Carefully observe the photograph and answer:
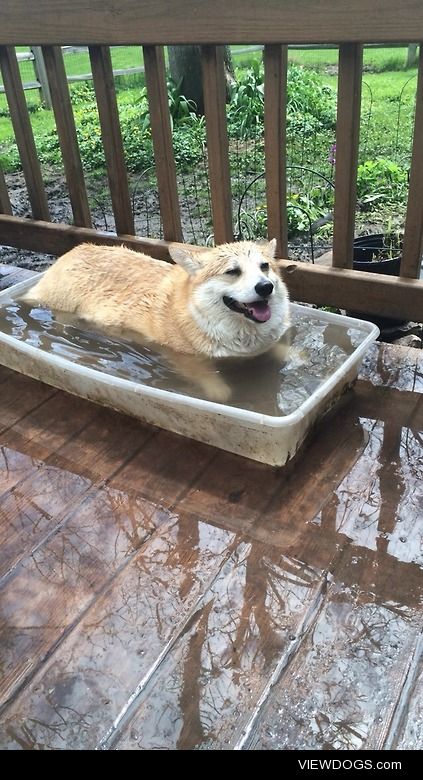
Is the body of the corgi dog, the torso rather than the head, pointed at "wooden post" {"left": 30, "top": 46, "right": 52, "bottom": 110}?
no

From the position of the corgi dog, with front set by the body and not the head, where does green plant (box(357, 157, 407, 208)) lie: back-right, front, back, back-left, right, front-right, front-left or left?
left

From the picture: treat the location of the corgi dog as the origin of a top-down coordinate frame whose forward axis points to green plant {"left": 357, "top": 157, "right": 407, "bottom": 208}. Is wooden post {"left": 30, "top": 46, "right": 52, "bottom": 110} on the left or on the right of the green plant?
left

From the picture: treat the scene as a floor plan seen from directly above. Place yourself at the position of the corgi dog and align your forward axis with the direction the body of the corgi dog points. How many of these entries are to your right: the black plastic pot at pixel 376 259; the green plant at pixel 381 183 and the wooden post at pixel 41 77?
0

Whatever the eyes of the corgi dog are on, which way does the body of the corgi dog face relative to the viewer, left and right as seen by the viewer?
facing the viewer and to the right of the viewer

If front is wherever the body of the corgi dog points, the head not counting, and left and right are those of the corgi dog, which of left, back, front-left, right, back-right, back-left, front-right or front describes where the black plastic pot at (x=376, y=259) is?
left
